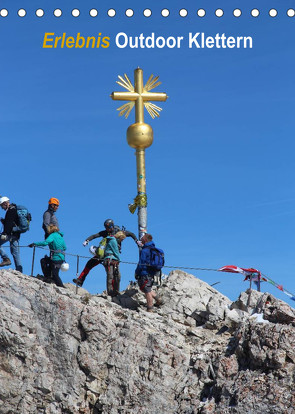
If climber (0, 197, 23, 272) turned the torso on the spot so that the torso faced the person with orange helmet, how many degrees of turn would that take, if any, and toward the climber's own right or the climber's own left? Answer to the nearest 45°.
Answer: approximately 180°

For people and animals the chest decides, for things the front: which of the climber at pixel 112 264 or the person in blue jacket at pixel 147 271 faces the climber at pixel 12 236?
the person in blue jacket

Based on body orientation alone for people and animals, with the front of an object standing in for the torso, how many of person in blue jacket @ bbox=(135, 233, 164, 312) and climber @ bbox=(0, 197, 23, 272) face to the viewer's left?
2

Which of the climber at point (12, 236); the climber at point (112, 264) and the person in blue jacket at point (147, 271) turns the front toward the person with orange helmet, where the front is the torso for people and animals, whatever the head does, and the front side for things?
the person in blue jacket

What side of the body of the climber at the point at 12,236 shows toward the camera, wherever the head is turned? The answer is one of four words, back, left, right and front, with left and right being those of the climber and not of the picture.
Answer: left
